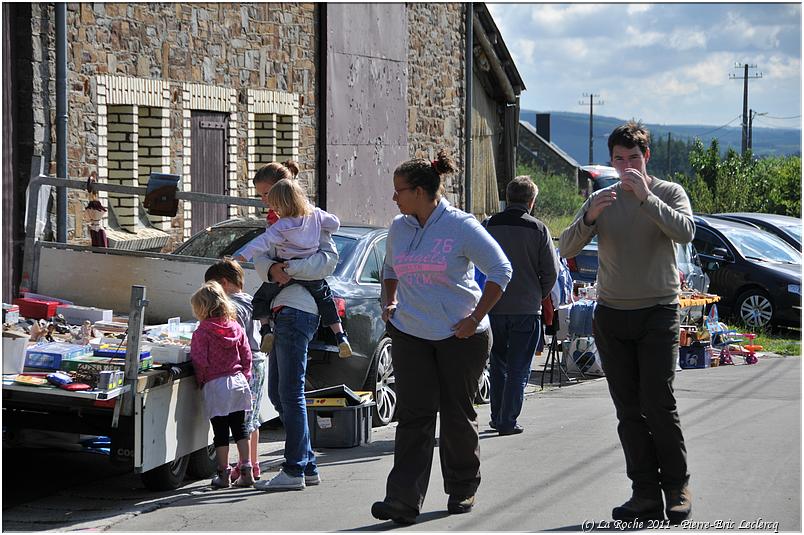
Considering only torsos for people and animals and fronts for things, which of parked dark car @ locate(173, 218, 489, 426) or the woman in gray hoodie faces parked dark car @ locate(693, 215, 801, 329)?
parked dark car @ locate(173, 218, 489, 426)

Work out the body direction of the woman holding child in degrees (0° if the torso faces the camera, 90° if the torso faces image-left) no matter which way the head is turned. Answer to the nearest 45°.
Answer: approximately 90°

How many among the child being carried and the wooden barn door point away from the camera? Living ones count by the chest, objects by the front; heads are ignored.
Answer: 1

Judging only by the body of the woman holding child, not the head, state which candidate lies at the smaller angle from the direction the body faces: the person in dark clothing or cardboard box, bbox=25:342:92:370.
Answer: the cardboard box

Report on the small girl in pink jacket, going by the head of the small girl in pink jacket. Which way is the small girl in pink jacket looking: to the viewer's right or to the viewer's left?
to the viewer's left

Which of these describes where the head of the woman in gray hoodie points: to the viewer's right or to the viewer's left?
to the viewer's left

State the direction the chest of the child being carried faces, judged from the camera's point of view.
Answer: away from the camera

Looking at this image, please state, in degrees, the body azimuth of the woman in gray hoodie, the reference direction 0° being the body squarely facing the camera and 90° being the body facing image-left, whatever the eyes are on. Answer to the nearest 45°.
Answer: approximately 45°

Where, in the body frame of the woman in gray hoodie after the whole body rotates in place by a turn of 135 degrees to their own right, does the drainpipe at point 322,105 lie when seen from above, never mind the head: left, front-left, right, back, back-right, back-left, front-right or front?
front

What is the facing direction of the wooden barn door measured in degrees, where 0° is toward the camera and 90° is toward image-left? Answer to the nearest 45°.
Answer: approximately 315°
